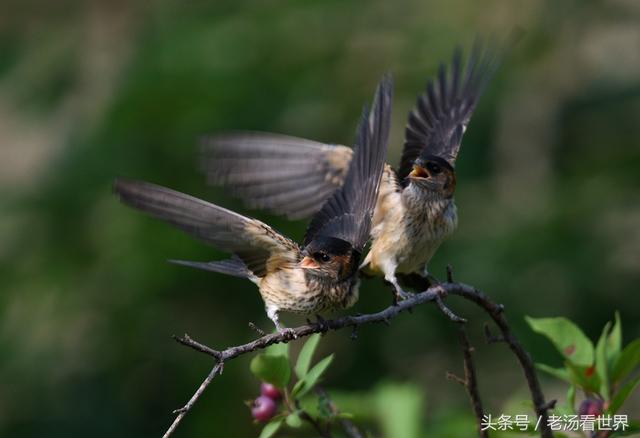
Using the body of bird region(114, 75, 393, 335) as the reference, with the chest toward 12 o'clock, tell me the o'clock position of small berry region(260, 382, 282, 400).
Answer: The small berry is roughly at 2 o'clock from the bird.

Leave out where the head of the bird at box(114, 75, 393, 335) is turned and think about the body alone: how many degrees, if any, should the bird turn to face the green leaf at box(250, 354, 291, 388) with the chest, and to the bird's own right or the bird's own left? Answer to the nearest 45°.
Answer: approximately 45° to the bird's own right

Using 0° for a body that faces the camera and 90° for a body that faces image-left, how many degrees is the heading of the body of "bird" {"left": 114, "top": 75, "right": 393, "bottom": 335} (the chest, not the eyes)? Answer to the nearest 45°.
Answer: approximately 315°

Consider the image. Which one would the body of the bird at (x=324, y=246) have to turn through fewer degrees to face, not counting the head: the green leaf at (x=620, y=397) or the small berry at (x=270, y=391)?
the green leaf

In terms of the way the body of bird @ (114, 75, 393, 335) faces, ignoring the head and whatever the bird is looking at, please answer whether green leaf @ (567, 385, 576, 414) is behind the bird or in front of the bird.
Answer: in front

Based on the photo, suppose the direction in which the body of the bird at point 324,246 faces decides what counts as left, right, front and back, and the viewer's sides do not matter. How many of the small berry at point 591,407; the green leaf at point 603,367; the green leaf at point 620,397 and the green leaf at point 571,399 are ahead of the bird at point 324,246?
4

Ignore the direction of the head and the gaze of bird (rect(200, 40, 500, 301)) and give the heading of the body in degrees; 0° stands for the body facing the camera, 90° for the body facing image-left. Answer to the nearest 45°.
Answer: approximately 315°

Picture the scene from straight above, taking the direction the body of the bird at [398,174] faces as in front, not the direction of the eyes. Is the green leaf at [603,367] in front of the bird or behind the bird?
in front

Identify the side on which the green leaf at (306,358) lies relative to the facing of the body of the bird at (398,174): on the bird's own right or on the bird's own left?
on the bird's own right

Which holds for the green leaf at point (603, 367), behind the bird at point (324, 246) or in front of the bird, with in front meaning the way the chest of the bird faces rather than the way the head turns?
in front

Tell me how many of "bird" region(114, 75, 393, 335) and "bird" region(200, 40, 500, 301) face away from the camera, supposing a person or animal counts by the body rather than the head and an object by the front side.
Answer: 0
